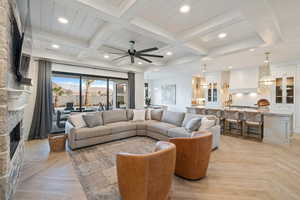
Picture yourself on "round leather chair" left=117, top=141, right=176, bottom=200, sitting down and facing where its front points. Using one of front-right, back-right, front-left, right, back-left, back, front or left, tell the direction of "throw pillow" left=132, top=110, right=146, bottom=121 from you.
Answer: front-right

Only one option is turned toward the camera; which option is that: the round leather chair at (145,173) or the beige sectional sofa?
the beige sectional sofa

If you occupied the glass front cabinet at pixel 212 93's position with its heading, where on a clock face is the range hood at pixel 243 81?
The range hood is roughly at 10 o'clock from the glass front cabinet.

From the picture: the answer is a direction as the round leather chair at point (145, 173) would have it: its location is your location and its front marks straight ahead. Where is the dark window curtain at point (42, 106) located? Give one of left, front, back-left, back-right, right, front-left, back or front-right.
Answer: front

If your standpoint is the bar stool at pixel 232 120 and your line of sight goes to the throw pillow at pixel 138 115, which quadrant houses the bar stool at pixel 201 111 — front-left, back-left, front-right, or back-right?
front-right

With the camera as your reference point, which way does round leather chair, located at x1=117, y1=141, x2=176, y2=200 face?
facing away from the viewer and to the left of the viewer

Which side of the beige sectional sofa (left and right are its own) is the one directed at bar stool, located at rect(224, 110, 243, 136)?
left

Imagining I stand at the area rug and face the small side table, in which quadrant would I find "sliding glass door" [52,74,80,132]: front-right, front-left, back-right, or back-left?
front-right

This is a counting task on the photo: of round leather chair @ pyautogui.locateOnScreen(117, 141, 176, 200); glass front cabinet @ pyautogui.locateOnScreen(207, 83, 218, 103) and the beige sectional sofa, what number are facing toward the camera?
2

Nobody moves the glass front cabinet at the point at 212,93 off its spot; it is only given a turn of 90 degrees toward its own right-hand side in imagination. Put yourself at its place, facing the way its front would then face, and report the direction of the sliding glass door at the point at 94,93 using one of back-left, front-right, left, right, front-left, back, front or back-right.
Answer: front-left

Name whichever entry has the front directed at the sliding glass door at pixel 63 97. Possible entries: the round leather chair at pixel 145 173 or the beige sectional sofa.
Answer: the round leather chair

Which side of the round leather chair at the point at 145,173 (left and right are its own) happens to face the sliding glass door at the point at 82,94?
front

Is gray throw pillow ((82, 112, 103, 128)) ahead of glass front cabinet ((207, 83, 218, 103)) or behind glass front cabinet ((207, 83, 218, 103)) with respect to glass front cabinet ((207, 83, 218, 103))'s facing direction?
ahead

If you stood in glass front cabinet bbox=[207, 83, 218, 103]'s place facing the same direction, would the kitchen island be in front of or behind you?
in front

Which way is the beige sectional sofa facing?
toward the camera

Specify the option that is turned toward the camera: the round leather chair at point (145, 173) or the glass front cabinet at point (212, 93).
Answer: the glass front cabinet

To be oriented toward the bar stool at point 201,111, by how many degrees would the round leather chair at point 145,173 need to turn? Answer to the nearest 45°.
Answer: approximately 90° to its right

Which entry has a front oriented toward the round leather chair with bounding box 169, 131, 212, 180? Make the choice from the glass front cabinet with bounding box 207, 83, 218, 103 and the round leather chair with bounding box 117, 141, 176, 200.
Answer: the glass front cabinet

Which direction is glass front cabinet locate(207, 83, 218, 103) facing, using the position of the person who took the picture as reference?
facing the viewer
